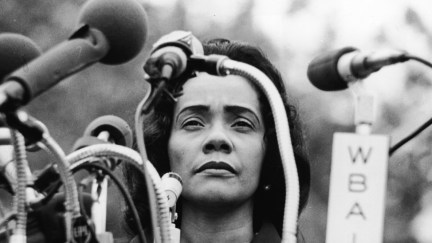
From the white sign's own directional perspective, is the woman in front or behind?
behind

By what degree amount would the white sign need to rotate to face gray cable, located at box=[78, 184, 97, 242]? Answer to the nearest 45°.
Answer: approximately 90° to its right

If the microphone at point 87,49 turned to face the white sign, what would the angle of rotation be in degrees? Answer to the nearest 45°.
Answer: approximately 45° to its right

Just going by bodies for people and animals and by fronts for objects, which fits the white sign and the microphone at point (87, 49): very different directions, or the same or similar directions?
very different directions

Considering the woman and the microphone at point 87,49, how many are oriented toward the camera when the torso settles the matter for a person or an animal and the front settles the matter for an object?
1

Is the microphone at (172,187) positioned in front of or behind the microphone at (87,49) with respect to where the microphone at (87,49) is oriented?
in front

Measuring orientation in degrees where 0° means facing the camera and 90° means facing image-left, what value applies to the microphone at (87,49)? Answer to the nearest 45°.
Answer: approximately 225°

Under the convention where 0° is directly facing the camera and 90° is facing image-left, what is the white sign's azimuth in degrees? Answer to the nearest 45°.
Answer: approximately 0°

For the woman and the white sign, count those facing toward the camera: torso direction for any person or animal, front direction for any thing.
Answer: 2
